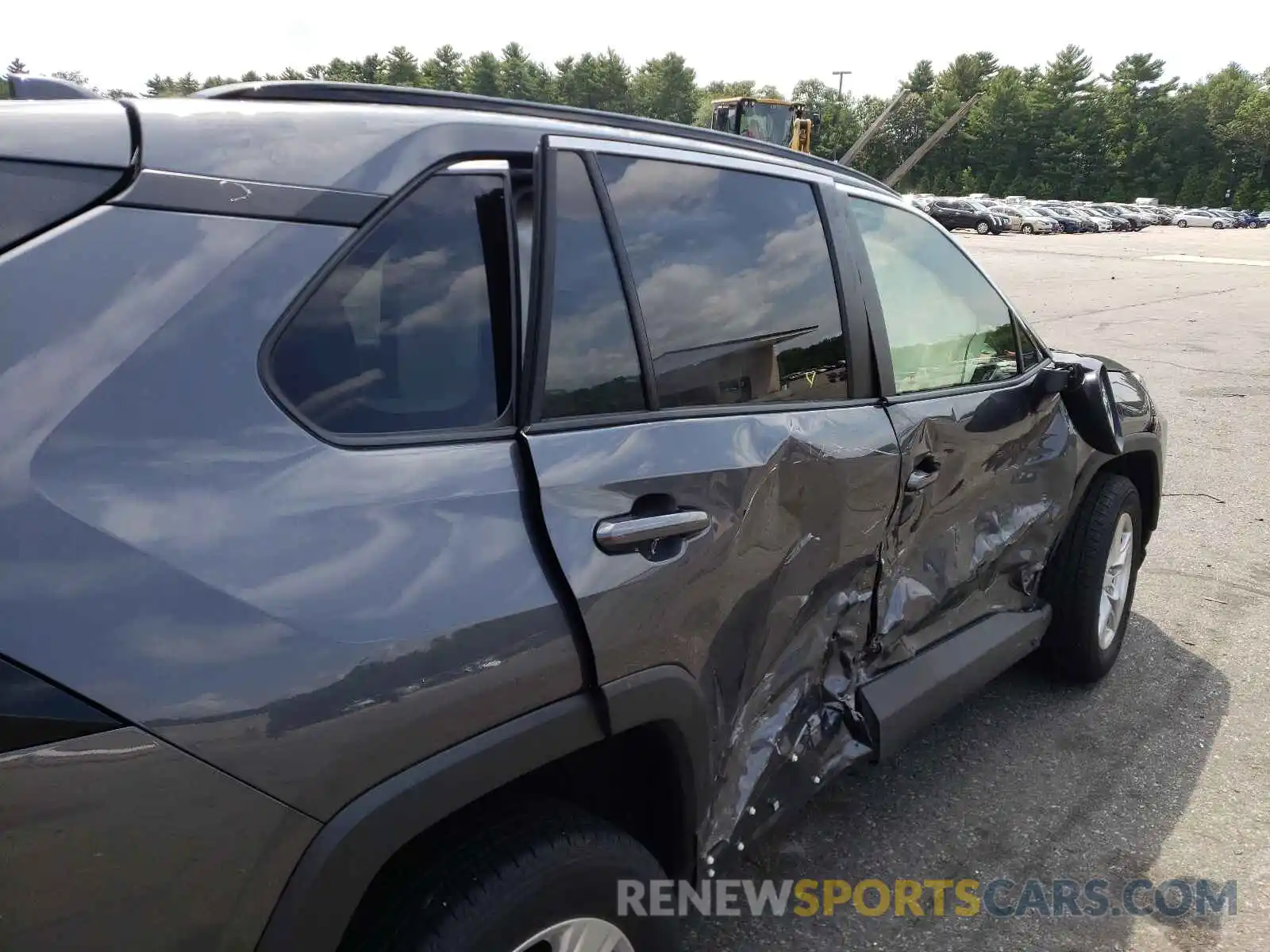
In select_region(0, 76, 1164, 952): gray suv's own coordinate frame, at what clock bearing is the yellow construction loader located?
The yellow construction loader is roughly at 11 o'clock from the gray suv.

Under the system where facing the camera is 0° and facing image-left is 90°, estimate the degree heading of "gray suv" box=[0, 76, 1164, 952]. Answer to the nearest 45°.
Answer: approximately 225°
